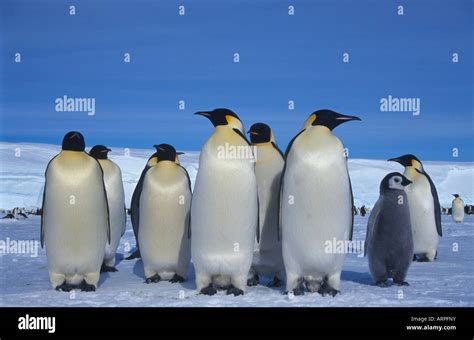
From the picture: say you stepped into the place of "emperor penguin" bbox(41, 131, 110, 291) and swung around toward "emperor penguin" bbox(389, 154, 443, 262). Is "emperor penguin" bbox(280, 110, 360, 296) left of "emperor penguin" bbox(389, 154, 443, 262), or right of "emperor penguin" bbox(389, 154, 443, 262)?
right

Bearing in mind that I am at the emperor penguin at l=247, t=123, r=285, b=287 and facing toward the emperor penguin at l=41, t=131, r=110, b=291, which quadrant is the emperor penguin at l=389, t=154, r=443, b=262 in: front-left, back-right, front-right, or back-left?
back-right

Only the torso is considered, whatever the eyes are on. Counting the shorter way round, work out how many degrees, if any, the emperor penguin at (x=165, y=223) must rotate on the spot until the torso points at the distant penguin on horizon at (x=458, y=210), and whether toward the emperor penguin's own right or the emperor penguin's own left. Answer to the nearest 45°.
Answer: approximately 135° to the emperor penguin's own left

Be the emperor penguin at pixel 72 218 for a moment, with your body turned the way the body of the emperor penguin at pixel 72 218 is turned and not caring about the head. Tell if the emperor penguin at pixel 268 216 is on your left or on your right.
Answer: on your left

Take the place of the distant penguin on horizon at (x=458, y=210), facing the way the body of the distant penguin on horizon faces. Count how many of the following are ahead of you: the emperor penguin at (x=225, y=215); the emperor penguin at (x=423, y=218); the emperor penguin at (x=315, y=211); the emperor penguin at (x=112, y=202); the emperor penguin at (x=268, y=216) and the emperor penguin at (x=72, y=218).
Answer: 6

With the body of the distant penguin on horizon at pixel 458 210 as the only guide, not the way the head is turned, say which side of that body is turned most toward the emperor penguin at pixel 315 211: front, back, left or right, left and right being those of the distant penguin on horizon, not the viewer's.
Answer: front

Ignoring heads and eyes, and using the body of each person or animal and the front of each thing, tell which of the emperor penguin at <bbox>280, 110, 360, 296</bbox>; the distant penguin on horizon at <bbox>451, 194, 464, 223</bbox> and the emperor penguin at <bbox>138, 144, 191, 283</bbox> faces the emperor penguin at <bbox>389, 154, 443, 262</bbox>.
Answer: the distant penguin on horizon

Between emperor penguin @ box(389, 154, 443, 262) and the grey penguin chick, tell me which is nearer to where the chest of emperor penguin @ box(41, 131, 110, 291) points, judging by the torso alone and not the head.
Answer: the grey penguin chick

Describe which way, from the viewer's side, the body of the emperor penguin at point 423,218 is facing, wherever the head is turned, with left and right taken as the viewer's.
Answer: facing the viewer and to the left of the viewer

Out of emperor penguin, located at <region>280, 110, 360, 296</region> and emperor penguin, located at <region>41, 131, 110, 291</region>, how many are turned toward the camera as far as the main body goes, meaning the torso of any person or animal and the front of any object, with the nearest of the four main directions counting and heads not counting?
2
